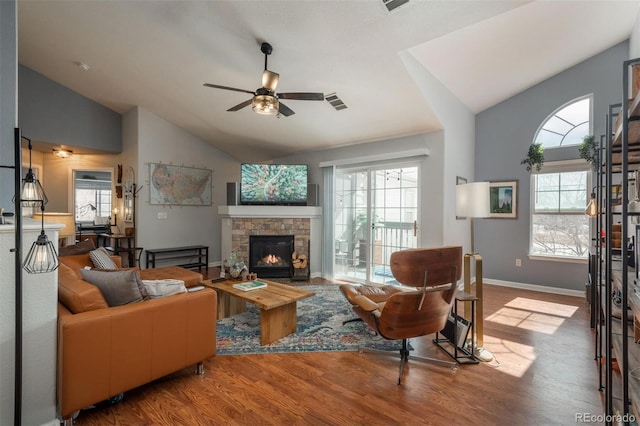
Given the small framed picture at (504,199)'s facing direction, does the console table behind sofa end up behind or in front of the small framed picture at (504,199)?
in front

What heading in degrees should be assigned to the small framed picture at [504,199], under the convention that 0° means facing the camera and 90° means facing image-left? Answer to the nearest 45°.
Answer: approximately 45°

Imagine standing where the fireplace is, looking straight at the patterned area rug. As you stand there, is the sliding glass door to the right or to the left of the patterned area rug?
left

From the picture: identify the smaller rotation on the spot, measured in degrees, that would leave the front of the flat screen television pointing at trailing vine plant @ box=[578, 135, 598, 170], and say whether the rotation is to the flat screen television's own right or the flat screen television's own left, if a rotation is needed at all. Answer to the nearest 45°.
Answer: approximately 45° to the flat screen television's own left

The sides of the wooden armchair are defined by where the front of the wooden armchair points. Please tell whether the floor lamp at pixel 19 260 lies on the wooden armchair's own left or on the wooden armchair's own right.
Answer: on the wooden armchair's own left

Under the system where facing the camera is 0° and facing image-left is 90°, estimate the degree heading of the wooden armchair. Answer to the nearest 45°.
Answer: approximately 135°

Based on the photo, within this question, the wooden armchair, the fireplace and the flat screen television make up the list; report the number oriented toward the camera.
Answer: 2

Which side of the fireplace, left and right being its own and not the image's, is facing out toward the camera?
front

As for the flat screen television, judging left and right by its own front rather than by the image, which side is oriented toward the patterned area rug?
front

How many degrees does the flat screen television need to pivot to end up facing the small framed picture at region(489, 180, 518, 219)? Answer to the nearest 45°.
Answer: approximately 90° to its left

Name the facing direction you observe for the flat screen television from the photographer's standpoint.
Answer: facing the viewer

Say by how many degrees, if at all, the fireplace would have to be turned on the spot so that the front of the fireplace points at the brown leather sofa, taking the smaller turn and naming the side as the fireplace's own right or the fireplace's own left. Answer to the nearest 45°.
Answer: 0° — it already faces it
